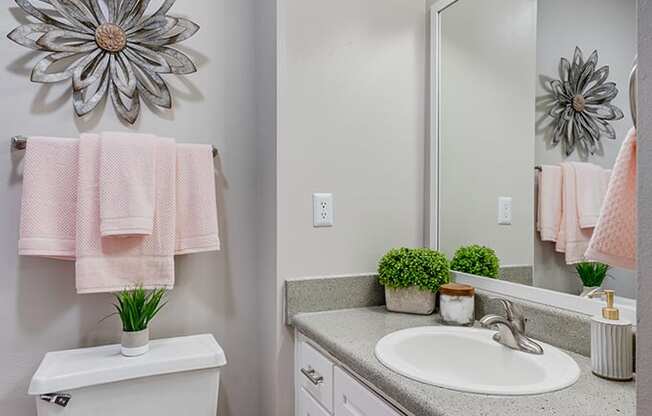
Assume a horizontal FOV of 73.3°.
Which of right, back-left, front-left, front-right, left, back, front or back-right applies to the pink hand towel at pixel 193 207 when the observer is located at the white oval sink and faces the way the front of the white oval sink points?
front-right

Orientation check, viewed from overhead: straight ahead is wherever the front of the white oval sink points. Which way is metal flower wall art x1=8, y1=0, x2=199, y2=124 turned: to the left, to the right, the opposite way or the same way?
to the left

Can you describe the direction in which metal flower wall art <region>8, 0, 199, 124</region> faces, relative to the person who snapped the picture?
facing the viewer

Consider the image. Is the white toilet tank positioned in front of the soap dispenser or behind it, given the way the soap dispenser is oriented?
in front

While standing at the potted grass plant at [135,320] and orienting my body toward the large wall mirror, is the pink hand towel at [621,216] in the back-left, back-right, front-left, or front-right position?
front-right

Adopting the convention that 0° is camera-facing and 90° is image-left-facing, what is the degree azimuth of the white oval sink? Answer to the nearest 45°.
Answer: approximately 45°

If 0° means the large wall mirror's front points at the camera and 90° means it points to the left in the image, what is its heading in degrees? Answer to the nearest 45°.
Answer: approximately 45°

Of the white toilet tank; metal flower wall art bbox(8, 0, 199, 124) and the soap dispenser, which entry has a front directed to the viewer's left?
the soap dispenser

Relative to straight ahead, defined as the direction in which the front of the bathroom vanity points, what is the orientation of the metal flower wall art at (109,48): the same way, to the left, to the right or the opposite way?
to the left

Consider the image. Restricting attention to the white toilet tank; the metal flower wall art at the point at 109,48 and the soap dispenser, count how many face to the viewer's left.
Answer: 1

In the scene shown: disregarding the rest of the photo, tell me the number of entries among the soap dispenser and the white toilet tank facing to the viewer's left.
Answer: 1

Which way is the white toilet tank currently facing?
toward the camera

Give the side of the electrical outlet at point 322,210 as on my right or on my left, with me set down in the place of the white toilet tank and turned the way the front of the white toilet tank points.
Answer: on my left

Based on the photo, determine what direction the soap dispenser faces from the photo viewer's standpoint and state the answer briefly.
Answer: facing to the left of the viewer

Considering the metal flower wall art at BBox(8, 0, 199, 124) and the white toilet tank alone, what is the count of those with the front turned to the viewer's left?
0

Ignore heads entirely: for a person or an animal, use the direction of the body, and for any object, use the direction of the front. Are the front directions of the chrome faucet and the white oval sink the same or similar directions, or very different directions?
same or similar directions

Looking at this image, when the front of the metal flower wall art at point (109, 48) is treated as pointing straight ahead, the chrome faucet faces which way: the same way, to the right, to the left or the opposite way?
to the right

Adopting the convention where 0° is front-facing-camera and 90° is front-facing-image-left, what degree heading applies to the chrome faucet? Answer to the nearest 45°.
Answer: approximately 45°

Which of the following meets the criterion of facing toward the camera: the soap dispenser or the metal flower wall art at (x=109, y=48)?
the metal flower wall art
